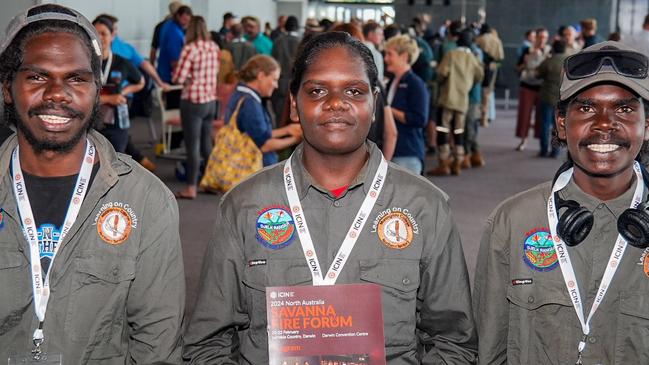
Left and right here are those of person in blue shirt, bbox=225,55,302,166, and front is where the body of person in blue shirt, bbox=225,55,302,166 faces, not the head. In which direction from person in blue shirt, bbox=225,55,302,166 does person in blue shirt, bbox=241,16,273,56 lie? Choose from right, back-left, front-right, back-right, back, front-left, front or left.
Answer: left

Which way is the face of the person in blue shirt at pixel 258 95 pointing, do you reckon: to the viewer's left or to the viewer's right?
to the viewer's right

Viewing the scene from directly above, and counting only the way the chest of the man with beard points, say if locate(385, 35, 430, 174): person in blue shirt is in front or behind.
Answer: behind

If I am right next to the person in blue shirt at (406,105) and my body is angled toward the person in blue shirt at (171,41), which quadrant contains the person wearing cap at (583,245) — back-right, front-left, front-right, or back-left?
back-left

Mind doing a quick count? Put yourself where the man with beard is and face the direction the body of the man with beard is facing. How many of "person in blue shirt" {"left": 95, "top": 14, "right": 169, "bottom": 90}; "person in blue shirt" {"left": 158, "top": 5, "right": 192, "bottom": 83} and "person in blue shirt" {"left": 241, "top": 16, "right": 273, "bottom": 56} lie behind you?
3

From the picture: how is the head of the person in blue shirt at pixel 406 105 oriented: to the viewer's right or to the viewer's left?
to the viewer's left

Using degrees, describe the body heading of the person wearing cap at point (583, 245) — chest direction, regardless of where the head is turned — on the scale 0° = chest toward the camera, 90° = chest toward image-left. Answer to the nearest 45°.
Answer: approximately 0°

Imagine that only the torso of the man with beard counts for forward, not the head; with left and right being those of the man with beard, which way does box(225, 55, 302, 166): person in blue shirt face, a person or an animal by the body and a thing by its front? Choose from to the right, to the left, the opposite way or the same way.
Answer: to the left

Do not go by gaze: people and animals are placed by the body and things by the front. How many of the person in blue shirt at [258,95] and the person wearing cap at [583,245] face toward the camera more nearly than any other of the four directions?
1

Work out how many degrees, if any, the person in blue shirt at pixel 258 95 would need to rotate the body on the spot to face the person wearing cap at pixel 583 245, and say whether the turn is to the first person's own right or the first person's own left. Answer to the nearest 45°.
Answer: approximately 90° to the first person's own right

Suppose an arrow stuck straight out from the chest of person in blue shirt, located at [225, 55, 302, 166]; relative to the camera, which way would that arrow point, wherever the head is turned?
to the viewer's right

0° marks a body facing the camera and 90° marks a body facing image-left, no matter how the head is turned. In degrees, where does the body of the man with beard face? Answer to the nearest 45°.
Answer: approximately 0°

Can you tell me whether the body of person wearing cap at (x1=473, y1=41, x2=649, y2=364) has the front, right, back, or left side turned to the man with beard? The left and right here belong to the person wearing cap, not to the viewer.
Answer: right

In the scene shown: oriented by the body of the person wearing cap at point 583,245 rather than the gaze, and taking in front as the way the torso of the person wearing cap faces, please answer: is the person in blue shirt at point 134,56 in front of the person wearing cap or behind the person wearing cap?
behind
